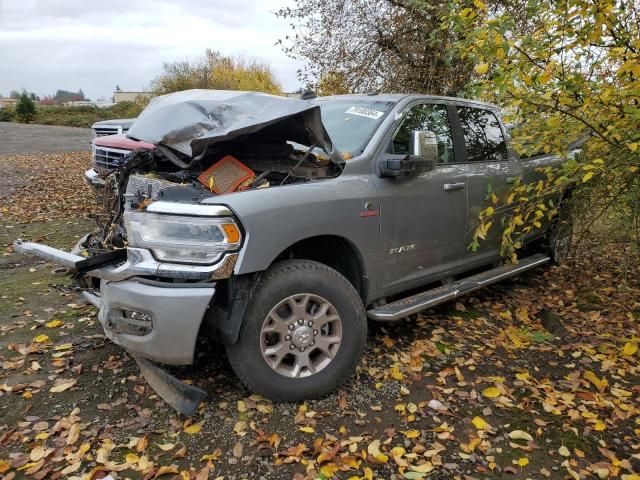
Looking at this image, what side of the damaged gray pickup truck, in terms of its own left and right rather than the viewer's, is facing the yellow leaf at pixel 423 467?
left

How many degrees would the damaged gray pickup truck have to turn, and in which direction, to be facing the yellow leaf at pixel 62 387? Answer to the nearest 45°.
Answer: approximately 45° to its right

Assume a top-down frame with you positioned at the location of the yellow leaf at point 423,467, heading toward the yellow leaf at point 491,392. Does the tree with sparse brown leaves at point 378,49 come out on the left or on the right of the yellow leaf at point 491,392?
left

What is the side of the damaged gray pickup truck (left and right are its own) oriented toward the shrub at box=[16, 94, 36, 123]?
right

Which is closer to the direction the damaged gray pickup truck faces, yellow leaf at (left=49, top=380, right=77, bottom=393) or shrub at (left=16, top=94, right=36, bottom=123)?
the yellow leaf

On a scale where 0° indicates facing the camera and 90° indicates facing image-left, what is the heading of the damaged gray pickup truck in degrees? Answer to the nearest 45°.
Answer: approximately 45°

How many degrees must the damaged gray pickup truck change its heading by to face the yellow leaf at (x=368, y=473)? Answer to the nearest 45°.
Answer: approximately 90° to its left

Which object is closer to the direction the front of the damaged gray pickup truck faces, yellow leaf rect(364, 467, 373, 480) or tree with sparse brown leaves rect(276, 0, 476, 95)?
the yellow leaf

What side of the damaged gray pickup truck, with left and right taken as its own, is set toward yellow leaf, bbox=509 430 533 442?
left
